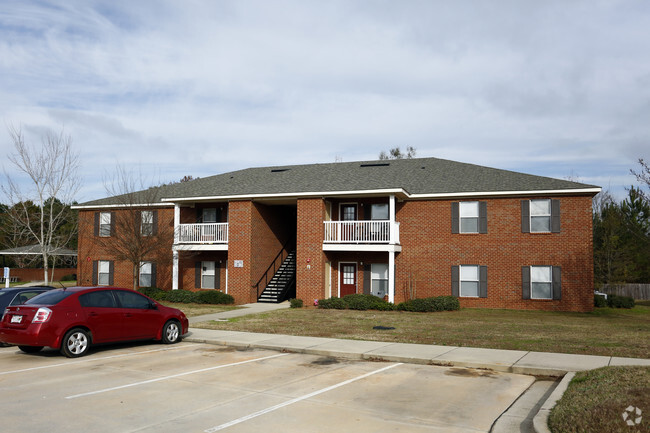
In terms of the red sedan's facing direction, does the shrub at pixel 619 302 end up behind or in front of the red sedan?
in front

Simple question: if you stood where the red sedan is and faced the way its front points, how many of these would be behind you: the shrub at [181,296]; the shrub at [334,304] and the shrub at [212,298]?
0

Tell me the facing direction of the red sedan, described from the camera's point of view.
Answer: facing away from the viewer and to the right of the viewer

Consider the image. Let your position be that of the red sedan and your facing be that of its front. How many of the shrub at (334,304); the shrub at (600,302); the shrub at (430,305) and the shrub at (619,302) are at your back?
0

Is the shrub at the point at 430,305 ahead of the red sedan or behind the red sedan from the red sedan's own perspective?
ahead

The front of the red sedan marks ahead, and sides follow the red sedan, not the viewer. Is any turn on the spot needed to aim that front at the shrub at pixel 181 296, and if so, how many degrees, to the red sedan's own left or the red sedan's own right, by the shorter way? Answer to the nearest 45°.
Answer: approximately 45° to the red sedan's own left

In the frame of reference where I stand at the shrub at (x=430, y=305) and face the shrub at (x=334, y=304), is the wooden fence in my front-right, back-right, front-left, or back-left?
back-right

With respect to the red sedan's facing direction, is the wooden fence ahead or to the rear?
ahead

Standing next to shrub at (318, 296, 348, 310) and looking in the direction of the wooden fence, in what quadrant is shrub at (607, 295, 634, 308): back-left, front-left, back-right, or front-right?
front-right

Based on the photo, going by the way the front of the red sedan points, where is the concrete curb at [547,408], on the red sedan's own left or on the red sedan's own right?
on the red sedan's own right

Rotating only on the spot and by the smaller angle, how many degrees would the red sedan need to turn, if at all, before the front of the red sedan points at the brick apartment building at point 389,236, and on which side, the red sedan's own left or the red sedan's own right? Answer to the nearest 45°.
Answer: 0° — it already faces it

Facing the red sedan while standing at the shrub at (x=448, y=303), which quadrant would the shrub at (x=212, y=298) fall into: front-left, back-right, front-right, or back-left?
front-right
